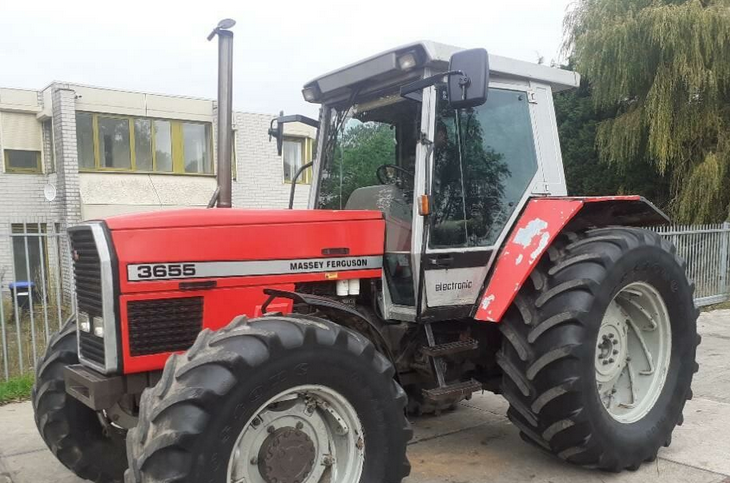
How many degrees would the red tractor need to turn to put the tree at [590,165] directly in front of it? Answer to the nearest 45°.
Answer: approximately 180°

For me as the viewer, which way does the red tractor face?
facing the viewer and to the left of the viewer

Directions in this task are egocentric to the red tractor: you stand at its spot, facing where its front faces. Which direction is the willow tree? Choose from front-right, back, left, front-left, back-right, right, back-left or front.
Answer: back

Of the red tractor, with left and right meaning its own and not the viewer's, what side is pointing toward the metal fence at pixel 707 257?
back

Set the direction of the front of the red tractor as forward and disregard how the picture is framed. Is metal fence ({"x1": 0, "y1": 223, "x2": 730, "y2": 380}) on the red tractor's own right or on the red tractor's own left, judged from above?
on the red tractor's own right

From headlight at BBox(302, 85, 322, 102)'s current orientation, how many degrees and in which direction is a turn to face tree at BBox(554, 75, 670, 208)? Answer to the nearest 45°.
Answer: approximately 180°

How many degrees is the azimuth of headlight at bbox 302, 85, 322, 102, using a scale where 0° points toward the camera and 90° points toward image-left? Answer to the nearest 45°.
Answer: approximately 45°

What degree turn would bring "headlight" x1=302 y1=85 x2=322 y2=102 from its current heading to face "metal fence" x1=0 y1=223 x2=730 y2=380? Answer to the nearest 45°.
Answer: approximately 90° to its right

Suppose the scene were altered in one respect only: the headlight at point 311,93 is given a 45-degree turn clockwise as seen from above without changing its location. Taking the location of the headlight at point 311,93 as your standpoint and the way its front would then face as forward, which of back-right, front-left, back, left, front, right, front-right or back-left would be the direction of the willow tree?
back-right

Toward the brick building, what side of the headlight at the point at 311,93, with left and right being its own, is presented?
right
